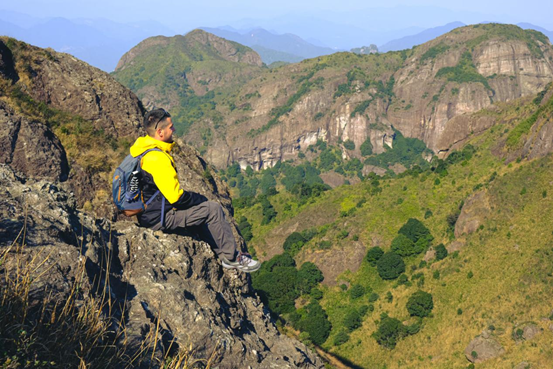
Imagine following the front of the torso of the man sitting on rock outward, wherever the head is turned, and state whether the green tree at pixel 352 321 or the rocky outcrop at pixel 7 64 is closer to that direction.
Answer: the green tree

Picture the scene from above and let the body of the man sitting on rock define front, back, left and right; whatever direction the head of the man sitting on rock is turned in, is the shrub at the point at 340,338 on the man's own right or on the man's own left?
on the man's own left

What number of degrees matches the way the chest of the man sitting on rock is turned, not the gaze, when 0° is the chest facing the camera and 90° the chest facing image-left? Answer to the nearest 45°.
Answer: approximately 270°

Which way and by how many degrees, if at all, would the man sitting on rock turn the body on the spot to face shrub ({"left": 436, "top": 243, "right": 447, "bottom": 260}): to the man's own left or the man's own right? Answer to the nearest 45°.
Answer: approximately 45° to the man's own left
